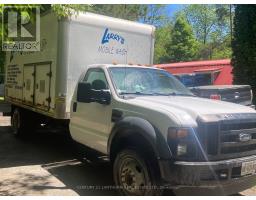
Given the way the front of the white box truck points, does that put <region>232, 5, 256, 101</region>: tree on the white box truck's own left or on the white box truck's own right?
on the white box truck's own left

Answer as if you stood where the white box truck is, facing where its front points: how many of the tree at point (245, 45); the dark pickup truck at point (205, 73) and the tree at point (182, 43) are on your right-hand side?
0

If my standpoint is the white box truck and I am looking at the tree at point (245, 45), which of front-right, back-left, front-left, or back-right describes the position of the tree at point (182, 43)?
front-left

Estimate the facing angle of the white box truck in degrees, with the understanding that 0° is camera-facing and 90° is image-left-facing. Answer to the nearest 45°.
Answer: approximately 315°

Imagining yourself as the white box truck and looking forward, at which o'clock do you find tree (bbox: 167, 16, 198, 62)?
The tree is roughly at 8 o'clock from the white box truck.

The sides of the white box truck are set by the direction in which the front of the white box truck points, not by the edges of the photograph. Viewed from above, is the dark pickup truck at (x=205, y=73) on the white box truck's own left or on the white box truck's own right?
on the white box truck's own left
